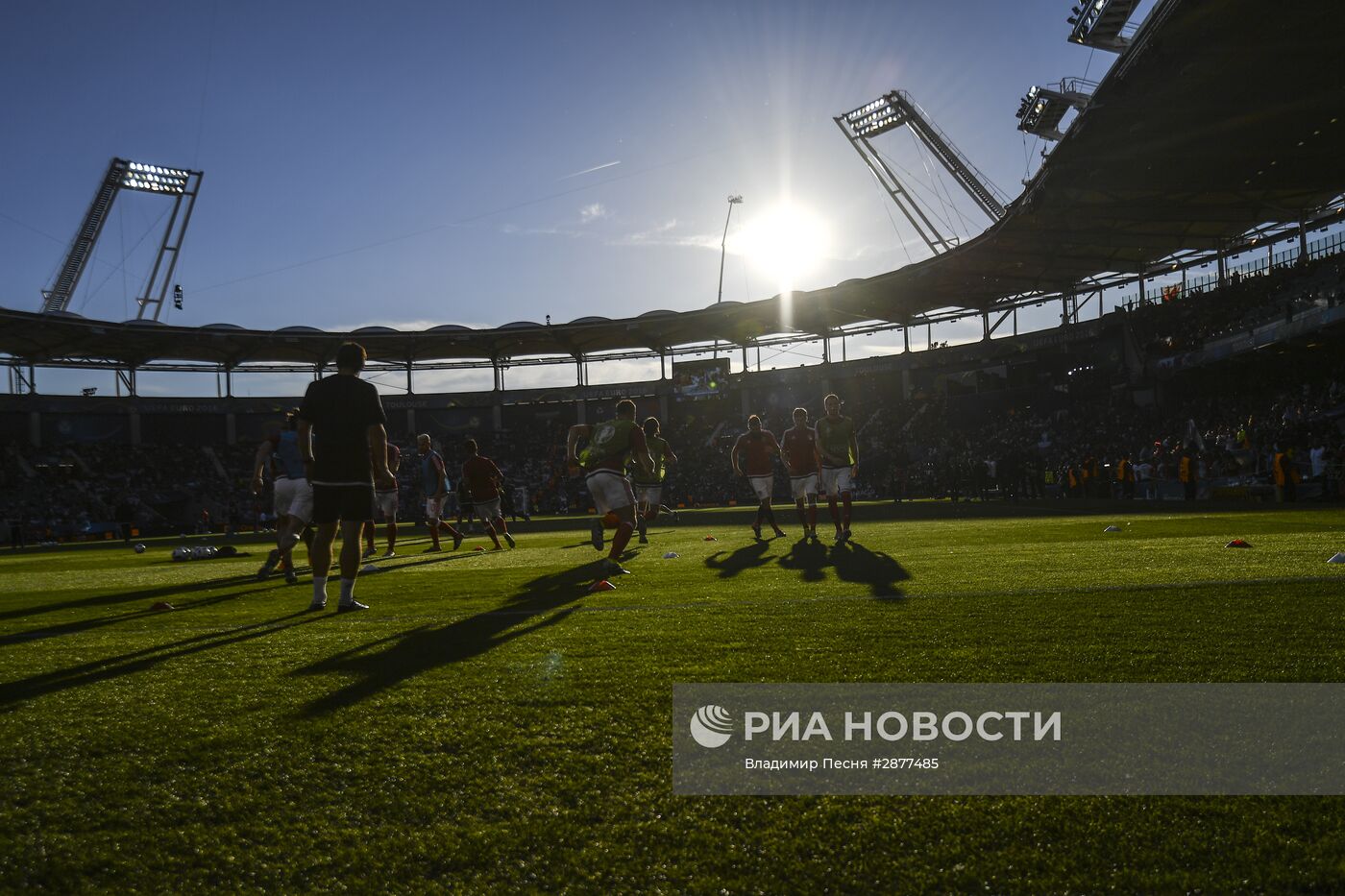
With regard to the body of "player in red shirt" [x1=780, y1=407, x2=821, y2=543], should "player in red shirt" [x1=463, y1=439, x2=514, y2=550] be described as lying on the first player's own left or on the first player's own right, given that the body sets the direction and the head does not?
on the first player's own right

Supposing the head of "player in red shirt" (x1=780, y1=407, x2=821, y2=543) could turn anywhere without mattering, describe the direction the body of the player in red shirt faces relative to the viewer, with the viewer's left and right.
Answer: facing the viewer

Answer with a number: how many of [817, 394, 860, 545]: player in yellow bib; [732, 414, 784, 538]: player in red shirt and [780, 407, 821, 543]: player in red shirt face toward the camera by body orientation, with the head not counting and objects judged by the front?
3

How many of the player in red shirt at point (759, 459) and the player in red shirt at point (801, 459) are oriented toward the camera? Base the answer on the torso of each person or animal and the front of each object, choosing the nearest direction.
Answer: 2

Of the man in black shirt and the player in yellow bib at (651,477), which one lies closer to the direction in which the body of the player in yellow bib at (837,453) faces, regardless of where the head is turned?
the man in black shirt

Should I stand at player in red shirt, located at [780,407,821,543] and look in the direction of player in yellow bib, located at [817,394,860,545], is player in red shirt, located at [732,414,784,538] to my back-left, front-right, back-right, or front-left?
back-left

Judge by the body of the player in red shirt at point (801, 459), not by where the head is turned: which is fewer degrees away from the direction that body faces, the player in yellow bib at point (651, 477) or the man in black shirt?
the man in black shirt

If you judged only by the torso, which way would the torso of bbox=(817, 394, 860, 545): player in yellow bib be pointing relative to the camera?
toward the camera

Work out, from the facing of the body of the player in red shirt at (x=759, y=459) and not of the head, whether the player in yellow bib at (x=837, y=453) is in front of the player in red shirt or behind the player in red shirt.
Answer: in front

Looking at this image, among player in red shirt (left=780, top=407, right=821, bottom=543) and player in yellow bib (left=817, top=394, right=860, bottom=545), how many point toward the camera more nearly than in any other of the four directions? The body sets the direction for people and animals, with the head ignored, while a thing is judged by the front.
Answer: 2
